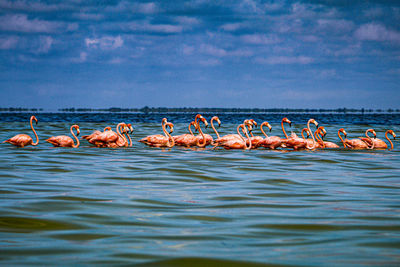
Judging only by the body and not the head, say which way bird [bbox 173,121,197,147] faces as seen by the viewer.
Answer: to the viewer's right

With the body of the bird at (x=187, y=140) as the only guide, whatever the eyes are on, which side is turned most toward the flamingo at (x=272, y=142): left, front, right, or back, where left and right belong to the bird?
front
